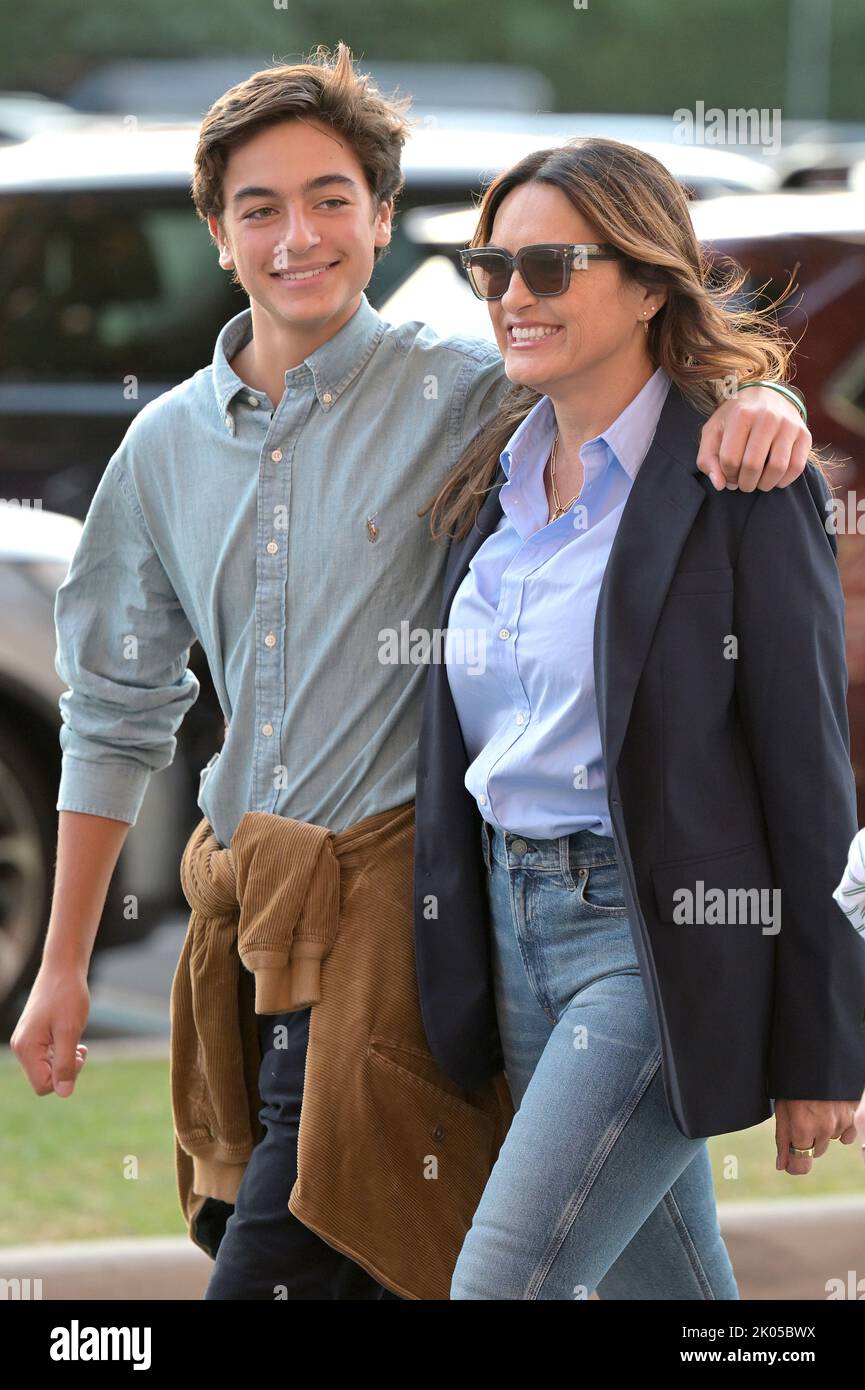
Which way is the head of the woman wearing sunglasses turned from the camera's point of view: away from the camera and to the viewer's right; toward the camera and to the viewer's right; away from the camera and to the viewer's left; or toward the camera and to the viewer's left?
toward the camera and to the viewer's left

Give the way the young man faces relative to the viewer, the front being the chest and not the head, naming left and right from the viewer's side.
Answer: facing the viewer

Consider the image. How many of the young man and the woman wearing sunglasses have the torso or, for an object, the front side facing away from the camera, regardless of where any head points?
0

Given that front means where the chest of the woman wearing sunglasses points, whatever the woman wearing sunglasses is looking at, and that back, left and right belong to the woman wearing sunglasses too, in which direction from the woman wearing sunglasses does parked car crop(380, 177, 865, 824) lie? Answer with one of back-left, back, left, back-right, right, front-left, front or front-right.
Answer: back-right
